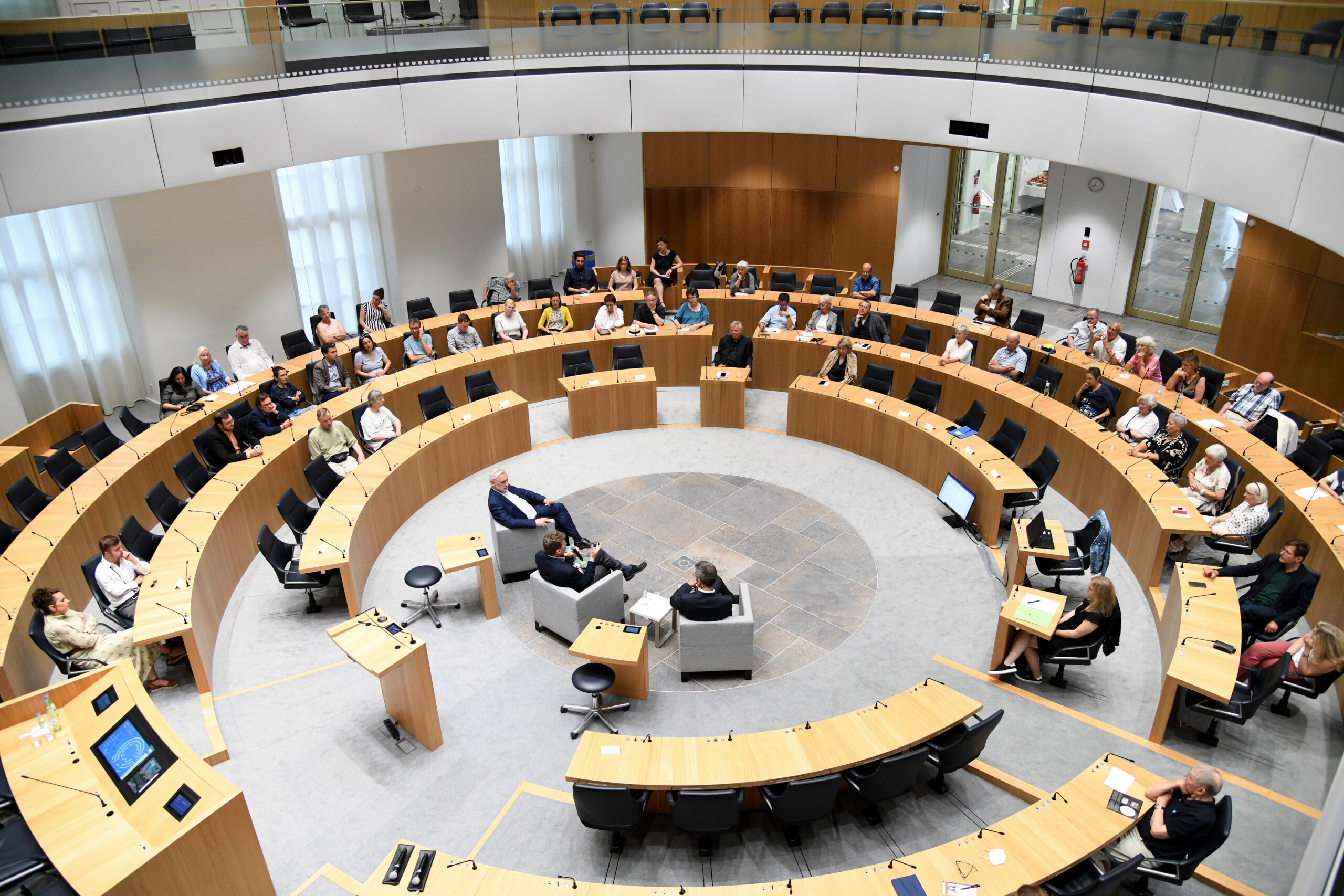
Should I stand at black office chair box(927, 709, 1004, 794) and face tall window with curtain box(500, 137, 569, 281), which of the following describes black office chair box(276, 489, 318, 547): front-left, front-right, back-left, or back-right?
front-left

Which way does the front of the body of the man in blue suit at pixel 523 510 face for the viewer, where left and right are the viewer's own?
facing the viewer and to the right of the viewer

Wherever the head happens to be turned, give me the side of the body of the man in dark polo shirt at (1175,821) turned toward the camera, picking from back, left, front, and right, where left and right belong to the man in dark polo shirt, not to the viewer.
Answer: left

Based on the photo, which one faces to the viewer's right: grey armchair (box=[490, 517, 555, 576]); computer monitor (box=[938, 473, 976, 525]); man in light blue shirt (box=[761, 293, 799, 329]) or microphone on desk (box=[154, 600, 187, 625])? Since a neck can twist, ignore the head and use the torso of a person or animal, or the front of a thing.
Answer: the grey armchair

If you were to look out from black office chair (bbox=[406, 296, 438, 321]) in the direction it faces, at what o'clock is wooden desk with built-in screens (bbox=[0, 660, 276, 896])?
The wooden desk with built-in screens is roughly at 2 o'clock from the black office chair.

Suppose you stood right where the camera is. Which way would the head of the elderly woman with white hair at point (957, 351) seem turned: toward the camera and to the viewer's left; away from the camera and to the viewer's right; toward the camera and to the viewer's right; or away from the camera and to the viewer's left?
toward the camera and to the viewer's left

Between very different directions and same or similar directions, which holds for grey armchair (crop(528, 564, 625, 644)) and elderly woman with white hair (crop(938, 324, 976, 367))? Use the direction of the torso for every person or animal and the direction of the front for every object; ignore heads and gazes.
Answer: very different directions

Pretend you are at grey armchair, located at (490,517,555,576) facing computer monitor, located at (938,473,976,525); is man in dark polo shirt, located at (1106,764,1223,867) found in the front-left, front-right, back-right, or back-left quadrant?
front-right

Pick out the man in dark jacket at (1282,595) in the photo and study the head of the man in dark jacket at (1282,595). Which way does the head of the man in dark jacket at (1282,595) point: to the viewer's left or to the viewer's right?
to the viewer's left

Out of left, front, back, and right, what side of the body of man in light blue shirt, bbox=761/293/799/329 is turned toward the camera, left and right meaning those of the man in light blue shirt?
front

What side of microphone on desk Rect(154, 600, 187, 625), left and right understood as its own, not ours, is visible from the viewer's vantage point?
left

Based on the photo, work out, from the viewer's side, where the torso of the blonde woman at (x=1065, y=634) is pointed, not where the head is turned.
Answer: to the viewer's left

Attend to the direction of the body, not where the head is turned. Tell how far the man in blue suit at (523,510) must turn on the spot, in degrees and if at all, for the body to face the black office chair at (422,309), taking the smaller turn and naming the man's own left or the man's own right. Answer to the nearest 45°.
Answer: approximately 135° to the man's own left

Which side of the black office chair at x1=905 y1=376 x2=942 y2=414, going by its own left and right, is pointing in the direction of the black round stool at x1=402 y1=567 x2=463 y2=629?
front

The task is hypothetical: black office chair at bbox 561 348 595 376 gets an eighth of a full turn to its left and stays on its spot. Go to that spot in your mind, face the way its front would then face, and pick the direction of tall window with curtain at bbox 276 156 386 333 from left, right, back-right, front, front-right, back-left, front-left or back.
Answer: back

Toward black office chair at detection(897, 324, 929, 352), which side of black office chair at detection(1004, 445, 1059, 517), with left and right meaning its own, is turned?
right

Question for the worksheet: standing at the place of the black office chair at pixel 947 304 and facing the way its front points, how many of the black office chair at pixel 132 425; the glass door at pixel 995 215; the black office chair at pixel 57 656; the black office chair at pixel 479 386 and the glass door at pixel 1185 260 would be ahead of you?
3

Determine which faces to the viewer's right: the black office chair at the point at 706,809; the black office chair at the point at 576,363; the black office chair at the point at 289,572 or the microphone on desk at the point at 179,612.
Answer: the black office chair at the point at 289,572

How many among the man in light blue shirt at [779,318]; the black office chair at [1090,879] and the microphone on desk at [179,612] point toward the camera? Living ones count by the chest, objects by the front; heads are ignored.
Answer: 1

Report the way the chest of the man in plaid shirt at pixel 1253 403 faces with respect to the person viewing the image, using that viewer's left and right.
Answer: facing the viewer and to the left of the viewer

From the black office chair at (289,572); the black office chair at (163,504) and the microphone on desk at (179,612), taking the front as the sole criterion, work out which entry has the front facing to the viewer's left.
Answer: the microphone on desk

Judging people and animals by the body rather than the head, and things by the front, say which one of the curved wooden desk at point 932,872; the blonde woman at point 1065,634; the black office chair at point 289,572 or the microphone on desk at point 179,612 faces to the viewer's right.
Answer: the black office chair
